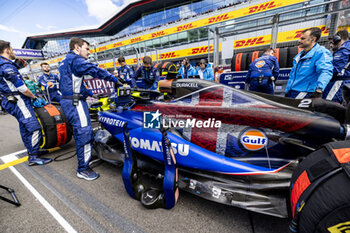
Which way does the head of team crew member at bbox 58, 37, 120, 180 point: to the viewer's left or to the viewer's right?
to the viewer's right

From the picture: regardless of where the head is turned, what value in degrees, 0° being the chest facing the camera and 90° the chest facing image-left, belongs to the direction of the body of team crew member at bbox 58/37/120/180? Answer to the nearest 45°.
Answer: approximately 270°

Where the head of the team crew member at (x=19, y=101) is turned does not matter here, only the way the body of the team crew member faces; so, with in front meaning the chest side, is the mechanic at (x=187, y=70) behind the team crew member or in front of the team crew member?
in front

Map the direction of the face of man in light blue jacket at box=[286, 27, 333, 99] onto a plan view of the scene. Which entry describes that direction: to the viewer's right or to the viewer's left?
to the viewer's left

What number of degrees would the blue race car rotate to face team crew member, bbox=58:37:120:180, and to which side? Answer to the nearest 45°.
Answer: approximately 45° to its left

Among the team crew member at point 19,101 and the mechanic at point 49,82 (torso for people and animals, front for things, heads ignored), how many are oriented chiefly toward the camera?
1

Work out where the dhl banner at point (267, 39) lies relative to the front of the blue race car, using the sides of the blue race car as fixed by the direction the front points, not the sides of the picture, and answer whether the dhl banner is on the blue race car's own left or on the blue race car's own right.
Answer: on the blue race car's own right

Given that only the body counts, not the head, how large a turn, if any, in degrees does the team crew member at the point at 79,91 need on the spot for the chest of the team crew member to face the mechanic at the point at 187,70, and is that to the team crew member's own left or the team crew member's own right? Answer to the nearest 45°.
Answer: approximately 45° to the team crew member's own left

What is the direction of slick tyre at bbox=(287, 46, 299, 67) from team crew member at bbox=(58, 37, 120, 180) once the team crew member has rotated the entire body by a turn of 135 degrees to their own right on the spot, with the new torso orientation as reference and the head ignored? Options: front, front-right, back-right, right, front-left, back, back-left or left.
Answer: back-left

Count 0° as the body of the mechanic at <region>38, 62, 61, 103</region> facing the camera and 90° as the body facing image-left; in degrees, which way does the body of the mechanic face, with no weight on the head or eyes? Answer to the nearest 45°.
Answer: approximately 0°

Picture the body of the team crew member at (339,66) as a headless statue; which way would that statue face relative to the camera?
to the viewer's left

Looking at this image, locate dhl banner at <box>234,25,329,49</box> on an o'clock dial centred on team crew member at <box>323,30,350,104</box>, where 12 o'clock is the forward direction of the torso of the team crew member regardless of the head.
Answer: The dhl banner is roughly at 2 o'clock from the team crew member.

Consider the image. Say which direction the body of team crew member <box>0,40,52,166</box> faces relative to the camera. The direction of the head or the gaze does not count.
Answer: to the viewer's right

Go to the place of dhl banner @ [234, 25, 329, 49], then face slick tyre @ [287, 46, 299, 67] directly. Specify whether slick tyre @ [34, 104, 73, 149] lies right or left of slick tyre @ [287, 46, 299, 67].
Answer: right
